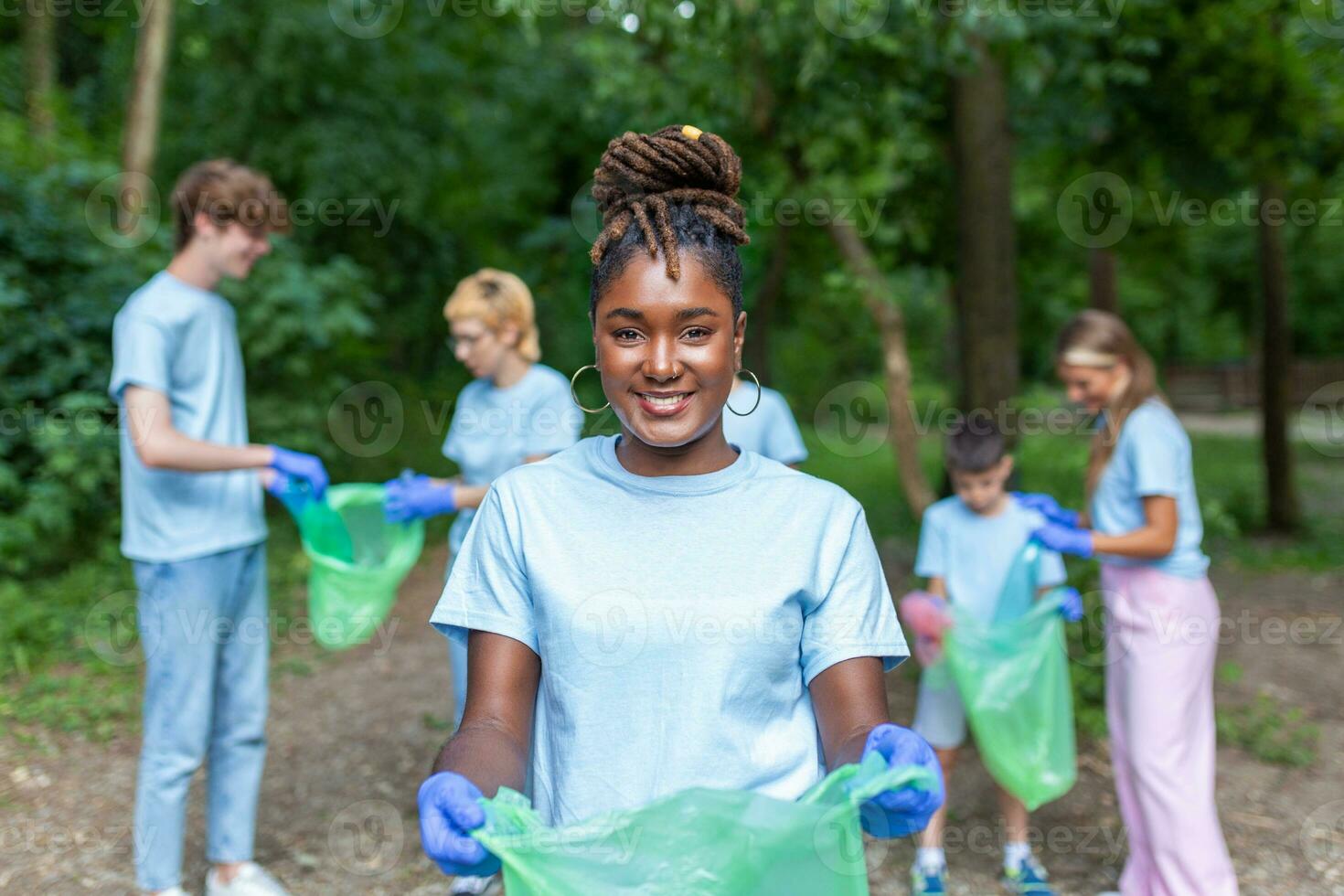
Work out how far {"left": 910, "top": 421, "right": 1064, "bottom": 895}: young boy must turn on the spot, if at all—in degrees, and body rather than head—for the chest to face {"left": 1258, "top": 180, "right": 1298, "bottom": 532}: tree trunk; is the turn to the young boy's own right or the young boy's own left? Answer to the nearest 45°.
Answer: approximately 180°

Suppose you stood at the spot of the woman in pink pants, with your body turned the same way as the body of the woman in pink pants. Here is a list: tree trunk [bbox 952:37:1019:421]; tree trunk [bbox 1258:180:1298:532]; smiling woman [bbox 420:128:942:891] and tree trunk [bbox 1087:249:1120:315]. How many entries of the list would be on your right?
3

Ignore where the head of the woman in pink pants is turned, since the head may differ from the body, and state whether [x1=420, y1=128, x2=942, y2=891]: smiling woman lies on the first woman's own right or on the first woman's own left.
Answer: on the first woman's own left

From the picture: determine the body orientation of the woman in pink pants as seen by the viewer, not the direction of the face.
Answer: to the viewer's left

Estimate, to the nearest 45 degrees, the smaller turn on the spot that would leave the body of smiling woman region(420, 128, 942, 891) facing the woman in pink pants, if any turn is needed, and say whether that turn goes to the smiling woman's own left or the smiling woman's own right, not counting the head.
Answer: approximately 135° to the smiling woman's own left

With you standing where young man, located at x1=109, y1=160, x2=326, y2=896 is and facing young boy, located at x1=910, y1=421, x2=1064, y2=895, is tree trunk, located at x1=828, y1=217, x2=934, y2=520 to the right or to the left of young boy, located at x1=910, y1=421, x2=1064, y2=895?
left

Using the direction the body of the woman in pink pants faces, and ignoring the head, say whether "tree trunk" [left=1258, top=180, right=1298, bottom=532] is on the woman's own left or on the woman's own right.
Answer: on the woman's own right

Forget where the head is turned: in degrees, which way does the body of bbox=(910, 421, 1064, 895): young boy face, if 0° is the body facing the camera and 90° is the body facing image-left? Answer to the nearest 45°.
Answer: approximately 0°

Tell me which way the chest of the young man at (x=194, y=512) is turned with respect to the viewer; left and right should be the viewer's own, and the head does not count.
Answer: facing to the right of the viewer

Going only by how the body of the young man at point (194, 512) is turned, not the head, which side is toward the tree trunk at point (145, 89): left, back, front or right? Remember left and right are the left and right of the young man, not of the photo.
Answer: left

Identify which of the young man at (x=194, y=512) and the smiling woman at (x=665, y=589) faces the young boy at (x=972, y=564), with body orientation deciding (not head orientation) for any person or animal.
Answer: the young man at (x=194, y=512)
